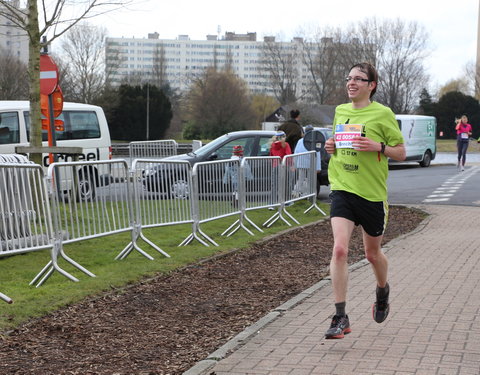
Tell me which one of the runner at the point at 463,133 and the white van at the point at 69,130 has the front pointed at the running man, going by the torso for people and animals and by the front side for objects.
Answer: the runner

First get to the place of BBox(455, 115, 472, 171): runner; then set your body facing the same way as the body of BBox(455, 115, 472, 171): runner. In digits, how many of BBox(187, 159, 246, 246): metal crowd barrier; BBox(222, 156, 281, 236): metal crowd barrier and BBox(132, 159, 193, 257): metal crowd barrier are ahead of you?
3

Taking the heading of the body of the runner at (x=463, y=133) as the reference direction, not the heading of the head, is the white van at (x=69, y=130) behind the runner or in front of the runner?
in front

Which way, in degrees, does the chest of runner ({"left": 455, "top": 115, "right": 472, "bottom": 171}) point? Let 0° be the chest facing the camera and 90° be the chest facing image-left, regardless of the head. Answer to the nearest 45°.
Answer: approximately 0°

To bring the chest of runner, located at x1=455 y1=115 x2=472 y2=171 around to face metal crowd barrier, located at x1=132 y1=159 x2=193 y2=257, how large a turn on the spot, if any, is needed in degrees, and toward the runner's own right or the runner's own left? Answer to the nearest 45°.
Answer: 0° — they already face it

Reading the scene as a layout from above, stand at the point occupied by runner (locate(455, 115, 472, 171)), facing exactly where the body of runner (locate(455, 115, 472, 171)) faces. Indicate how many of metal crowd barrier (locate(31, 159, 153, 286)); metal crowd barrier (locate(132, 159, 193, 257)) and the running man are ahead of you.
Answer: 3

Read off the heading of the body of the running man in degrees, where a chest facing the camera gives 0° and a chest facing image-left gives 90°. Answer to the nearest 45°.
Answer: approximately 45°

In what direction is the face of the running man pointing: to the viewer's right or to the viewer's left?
to the viewer's left

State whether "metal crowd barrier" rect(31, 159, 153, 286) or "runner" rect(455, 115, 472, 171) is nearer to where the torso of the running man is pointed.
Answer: the metal crowd barrier
